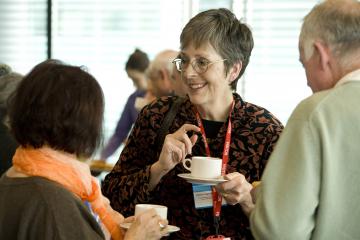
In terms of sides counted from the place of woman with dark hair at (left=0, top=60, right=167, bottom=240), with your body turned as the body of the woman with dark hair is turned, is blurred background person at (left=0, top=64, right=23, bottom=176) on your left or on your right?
on your left

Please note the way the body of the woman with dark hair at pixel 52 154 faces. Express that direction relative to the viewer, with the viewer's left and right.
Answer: facing away from the viewer and to the right of the viewer

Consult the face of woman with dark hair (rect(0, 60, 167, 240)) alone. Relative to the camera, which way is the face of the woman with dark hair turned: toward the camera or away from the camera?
away from the camera

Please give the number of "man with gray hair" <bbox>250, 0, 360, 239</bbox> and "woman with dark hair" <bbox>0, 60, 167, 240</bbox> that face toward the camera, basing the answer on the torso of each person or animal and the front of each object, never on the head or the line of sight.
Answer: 0

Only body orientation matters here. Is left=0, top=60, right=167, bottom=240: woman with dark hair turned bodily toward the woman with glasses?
yes

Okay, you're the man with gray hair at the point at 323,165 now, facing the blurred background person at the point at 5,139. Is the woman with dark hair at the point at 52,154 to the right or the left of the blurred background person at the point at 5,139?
left

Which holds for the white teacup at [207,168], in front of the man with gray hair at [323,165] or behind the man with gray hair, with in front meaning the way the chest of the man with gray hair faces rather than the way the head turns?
in front

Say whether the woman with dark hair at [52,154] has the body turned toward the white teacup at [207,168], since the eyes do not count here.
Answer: yes

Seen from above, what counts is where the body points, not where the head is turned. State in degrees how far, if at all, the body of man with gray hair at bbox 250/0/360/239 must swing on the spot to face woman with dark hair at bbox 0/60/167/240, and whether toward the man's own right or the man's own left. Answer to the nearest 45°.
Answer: approximately 45° to the man's own left

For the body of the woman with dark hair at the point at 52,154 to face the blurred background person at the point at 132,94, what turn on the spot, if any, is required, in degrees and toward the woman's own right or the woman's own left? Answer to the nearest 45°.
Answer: approximately 45° to the woman's own left

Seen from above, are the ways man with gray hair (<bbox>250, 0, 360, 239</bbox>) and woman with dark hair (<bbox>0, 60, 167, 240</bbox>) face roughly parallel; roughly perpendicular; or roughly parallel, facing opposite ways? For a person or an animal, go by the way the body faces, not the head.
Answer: roughly perpendicular

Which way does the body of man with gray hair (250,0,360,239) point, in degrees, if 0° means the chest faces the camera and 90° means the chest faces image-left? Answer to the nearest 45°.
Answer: approximately 135°
